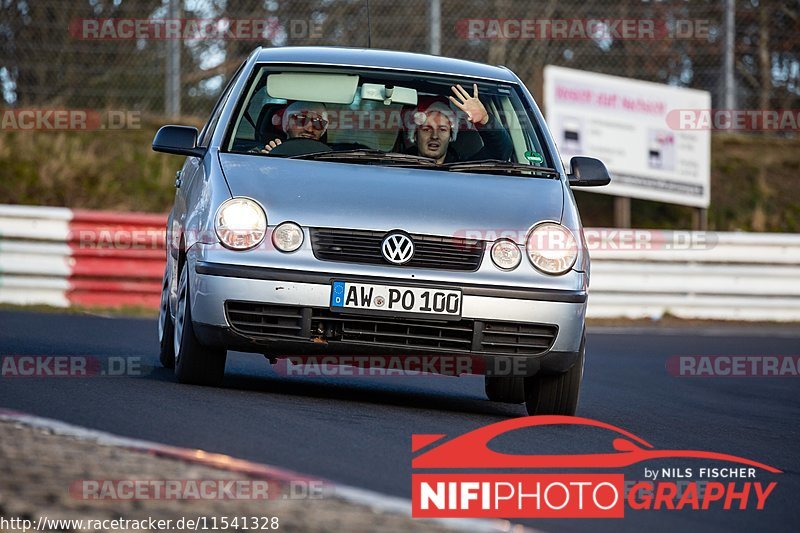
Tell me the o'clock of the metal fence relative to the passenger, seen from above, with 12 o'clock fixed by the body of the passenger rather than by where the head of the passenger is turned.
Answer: The metal fence is roughly at 6 o'clock from the passenger.

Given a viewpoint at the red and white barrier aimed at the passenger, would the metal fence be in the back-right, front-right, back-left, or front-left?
back-left

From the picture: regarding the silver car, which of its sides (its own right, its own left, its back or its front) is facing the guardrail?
back

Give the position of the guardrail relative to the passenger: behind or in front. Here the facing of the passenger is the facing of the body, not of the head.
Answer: behind

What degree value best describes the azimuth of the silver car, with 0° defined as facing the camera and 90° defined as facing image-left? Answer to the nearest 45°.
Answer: approximately 0°

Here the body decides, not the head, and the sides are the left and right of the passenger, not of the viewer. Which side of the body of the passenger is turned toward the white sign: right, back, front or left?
back

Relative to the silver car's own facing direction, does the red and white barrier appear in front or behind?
behind
